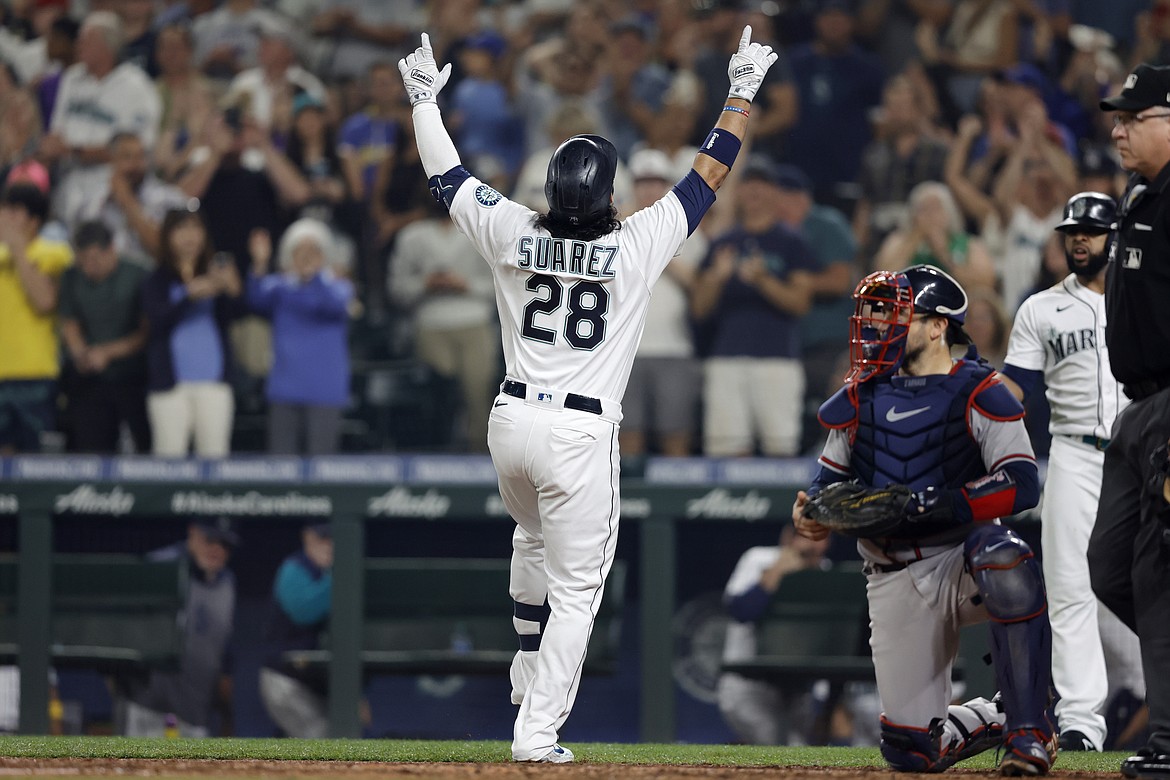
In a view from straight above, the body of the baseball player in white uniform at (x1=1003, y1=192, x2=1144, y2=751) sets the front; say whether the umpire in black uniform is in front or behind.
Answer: in front

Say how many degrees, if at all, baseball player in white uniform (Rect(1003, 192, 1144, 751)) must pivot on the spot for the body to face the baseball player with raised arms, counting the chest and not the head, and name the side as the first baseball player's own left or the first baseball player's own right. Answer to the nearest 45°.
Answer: approximately 45° to the first baseball player's own right

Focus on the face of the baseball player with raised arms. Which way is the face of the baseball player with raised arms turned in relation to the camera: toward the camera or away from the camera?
away from the camera

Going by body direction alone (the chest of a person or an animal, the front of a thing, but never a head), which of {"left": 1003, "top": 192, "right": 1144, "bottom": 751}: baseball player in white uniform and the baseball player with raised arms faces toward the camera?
the baseball player in white uniform

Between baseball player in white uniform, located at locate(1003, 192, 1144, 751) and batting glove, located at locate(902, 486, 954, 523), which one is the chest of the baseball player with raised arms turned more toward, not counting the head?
the baseball player in white uniform

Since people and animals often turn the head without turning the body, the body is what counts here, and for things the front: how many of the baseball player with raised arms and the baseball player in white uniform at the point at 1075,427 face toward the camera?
1

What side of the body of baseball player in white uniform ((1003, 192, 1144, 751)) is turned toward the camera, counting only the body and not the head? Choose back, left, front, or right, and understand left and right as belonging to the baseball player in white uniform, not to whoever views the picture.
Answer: front

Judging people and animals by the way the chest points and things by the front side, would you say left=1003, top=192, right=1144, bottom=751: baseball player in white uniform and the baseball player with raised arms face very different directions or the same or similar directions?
very different directions

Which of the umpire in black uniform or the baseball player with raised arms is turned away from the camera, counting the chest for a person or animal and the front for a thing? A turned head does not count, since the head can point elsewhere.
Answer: the baseball player with raised arms

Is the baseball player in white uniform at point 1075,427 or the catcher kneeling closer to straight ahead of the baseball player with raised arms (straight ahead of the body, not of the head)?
the baseball player in white uniform

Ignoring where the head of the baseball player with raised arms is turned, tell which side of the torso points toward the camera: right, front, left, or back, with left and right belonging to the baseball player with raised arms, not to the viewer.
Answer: back

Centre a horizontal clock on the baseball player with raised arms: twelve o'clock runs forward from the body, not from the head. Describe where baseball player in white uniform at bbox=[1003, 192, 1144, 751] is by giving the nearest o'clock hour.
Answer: The baseball player in white uniform is roughly at 2 o'clock from the baseball player with raised arms.

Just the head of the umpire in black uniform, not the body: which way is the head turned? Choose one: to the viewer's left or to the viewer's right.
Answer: to the viewer's left

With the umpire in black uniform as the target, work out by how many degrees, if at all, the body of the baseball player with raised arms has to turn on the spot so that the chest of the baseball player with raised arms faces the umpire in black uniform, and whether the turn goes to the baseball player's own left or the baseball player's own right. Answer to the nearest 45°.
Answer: approximately 135° to the baseball player's own right
